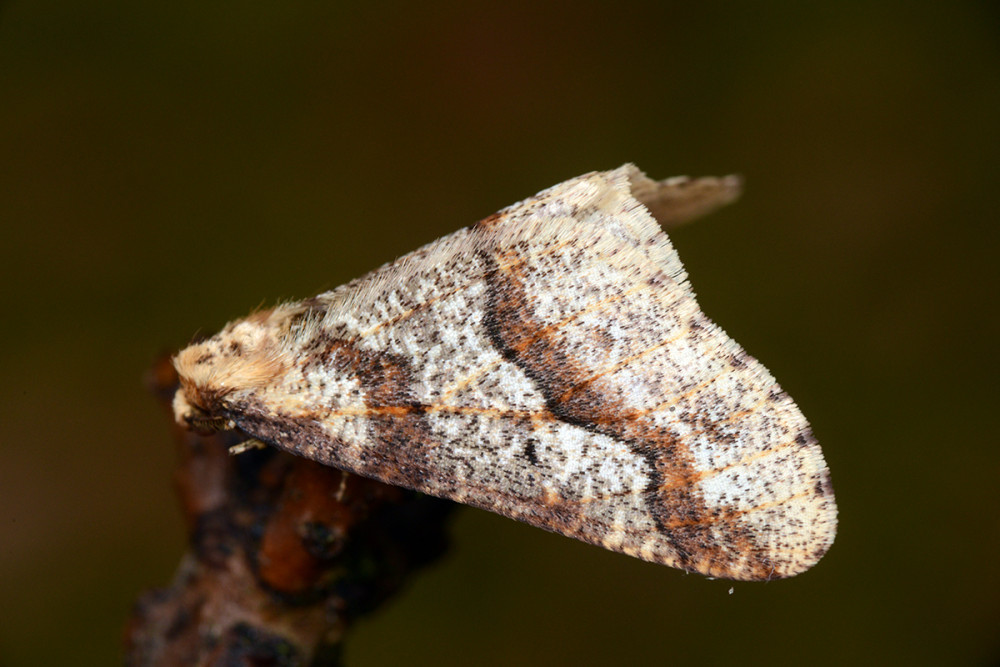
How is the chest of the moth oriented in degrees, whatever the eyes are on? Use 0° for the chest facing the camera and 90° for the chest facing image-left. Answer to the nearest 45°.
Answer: approximately 90°
